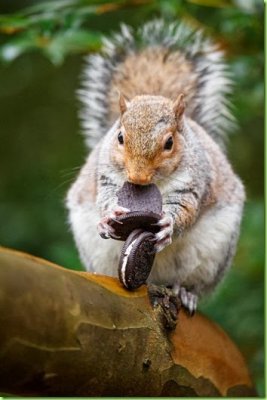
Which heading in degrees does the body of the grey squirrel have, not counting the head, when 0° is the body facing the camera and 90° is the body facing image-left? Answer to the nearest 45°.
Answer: approximately 0°
